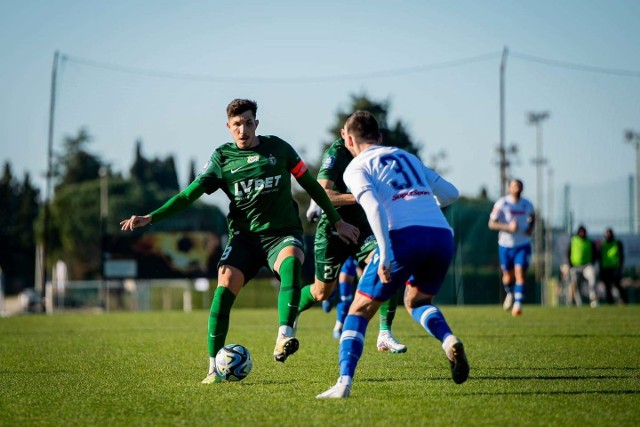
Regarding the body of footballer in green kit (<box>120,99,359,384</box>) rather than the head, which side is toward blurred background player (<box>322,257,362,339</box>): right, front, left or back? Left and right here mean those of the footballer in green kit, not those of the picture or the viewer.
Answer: back

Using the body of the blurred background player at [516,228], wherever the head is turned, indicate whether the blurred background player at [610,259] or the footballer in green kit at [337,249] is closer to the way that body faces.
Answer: the footballer in green kit

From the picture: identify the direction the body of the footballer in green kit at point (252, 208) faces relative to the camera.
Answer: toward the camera

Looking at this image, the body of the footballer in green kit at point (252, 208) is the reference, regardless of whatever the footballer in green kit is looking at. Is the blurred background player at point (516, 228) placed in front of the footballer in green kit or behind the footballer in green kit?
behind

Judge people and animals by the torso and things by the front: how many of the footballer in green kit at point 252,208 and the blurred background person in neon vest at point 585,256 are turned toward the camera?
2

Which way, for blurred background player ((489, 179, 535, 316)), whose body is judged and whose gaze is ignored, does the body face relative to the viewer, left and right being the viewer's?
facing the viewer

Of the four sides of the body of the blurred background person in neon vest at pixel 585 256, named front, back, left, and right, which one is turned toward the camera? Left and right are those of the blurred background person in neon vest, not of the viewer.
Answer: front

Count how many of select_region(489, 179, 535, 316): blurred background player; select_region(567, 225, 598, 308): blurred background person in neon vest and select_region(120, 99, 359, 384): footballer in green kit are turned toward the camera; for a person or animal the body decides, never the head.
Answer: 3

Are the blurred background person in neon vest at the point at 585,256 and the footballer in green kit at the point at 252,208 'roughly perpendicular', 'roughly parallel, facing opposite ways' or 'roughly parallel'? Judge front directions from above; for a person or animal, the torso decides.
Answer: roughly parallel

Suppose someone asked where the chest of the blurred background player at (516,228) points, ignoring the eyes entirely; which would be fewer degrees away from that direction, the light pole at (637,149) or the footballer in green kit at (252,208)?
the footballer in green kit

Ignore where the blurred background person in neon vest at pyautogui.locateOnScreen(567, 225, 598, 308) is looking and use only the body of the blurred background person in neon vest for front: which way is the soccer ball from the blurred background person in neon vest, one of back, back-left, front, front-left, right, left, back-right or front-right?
front
